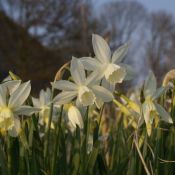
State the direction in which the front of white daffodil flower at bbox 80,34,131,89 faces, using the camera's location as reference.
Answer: facing the viewer and to the right of the viewer
